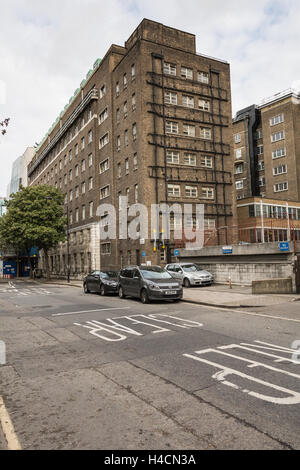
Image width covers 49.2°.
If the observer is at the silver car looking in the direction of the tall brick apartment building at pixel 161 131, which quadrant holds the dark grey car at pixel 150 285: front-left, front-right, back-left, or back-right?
back-left

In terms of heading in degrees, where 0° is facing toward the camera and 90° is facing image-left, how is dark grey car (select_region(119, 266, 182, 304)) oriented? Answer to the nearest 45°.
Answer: approximately 315°

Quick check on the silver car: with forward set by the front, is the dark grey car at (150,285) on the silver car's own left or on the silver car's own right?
on the silver car's own right

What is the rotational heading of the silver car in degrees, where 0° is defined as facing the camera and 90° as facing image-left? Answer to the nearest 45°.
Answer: approximately 315°

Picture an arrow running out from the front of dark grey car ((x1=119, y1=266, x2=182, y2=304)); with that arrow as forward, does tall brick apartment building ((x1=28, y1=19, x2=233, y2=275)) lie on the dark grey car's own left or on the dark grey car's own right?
on the dark grey car's own left

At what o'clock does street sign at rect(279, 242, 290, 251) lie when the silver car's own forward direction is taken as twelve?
The street sign is roughly at 10 o'clock from the silver car.
